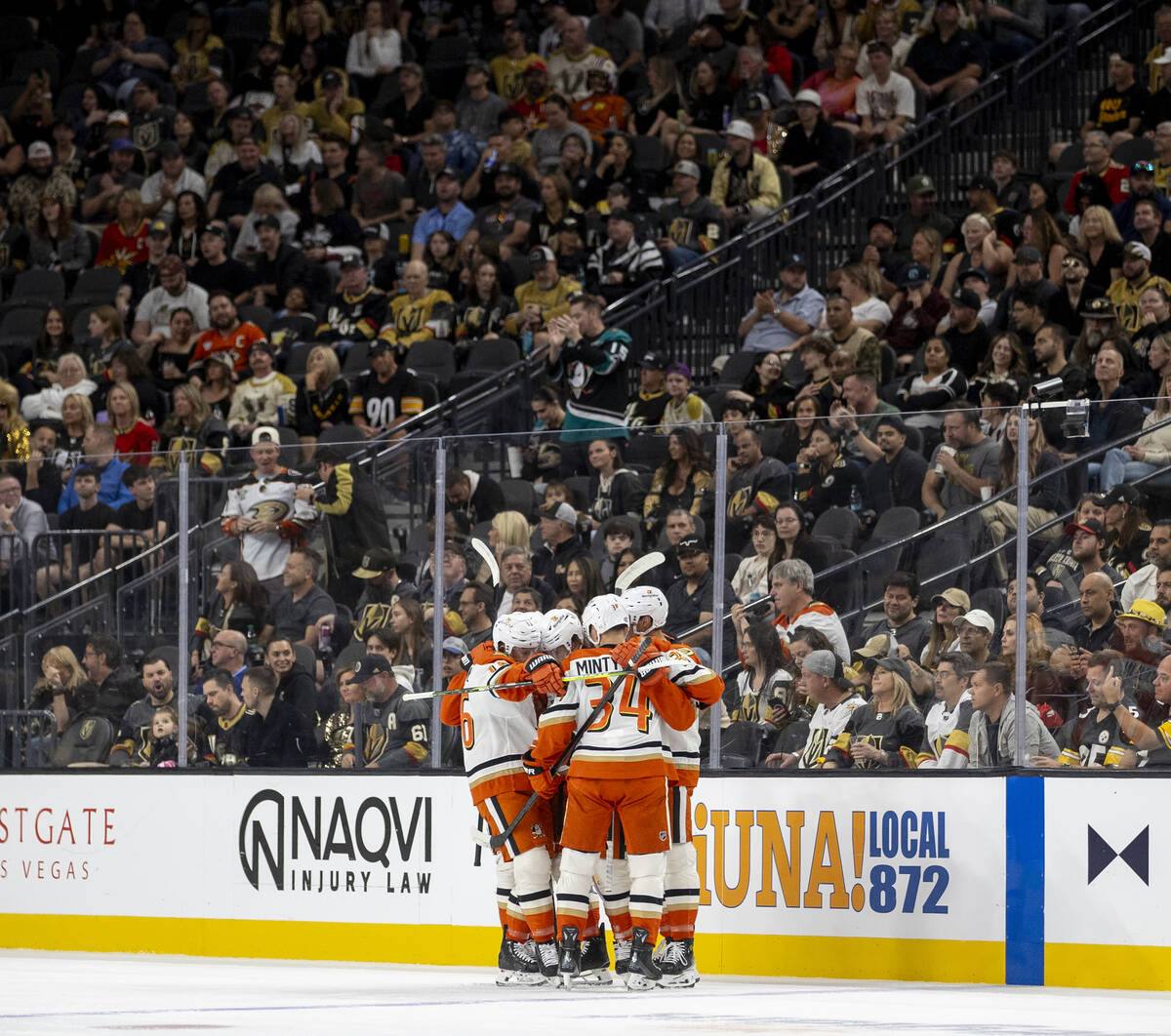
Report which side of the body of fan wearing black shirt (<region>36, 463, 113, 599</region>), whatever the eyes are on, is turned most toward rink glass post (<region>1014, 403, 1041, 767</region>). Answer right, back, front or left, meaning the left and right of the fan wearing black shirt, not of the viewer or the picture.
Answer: left

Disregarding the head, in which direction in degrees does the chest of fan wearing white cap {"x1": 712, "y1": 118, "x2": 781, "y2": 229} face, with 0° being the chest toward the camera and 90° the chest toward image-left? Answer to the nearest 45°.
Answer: approximately 45°

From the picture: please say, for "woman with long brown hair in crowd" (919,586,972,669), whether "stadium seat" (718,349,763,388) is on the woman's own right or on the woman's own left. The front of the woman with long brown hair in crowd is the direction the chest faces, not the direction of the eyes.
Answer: on the woman's own right

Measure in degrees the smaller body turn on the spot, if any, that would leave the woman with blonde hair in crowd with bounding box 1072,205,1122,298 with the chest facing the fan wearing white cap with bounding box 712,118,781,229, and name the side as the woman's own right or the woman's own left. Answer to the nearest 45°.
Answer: approximately 90° to the woman's own right

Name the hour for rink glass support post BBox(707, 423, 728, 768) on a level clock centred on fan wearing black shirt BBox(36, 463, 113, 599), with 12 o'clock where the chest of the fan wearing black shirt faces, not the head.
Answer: The rink glass support post is roughly at 9 o'clock from the fan wearing black shirt.

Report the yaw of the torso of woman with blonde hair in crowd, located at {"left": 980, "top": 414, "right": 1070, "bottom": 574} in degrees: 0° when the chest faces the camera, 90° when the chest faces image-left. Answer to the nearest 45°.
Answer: approximately 45°

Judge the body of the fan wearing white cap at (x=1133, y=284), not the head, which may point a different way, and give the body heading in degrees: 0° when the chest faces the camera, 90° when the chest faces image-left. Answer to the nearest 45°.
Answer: approximately 45°
